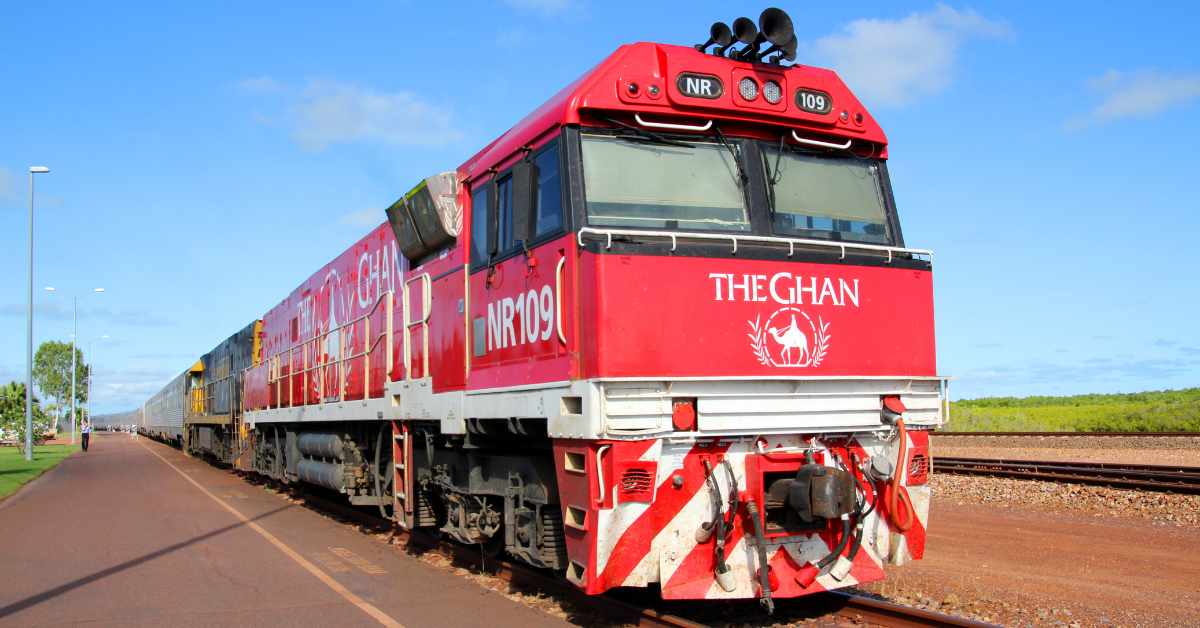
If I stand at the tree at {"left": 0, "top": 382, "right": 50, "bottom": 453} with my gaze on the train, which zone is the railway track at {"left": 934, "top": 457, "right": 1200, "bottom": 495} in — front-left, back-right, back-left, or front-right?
front-left

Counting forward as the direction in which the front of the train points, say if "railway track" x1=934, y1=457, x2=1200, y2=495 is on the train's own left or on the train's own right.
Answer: on the train's own left

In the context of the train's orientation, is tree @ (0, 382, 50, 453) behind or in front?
behind

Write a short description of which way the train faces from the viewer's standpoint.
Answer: facing the viewer and to the right of the viewer

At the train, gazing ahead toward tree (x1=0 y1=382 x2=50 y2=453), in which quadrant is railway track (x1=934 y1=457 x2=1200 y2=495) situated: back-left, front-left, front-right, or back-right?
front-right
